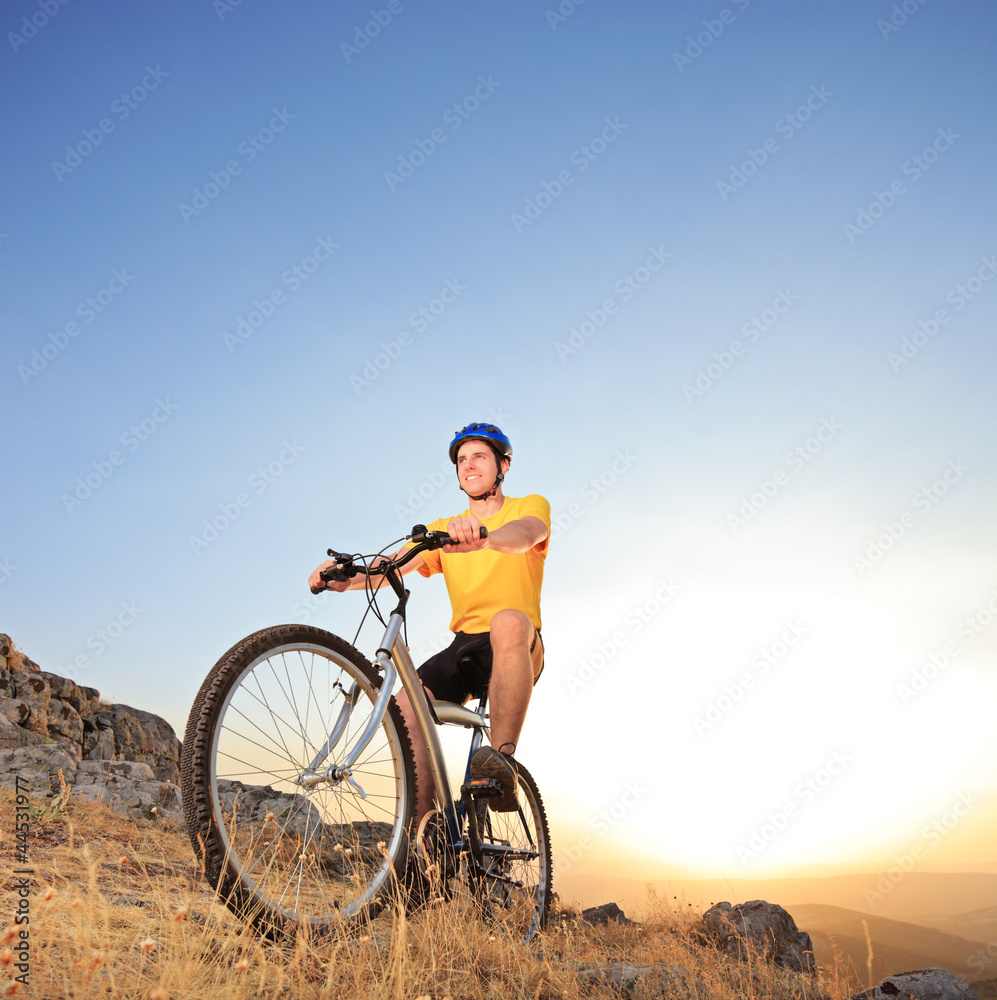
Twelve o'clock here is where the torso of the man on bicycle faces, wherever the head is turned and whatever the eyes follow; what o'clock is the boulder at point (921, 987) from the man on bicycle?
The boulder is roughly at 7 o'clock from the man on bicycle.

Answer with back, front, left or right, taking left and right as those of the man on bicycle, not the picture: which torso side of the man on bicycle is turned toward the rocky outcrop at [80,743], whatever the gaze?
right

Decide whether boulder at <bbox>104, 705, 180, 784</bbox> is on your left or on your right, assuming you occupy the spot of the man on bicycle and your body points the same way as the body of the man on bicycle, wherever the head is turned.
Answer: on your right

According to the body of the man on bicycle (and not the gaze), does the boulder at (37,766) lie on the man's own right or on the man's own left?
on the man's own right

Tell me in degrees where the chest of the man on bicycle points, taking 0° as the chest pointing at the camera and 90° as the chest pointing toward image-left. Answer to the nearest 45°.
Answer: approximately 45°

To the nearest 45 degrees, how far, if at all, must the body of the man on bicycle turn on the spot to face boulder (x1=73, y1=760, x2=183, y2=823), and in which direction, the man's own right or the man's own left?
approximately 90° to the man's own right
